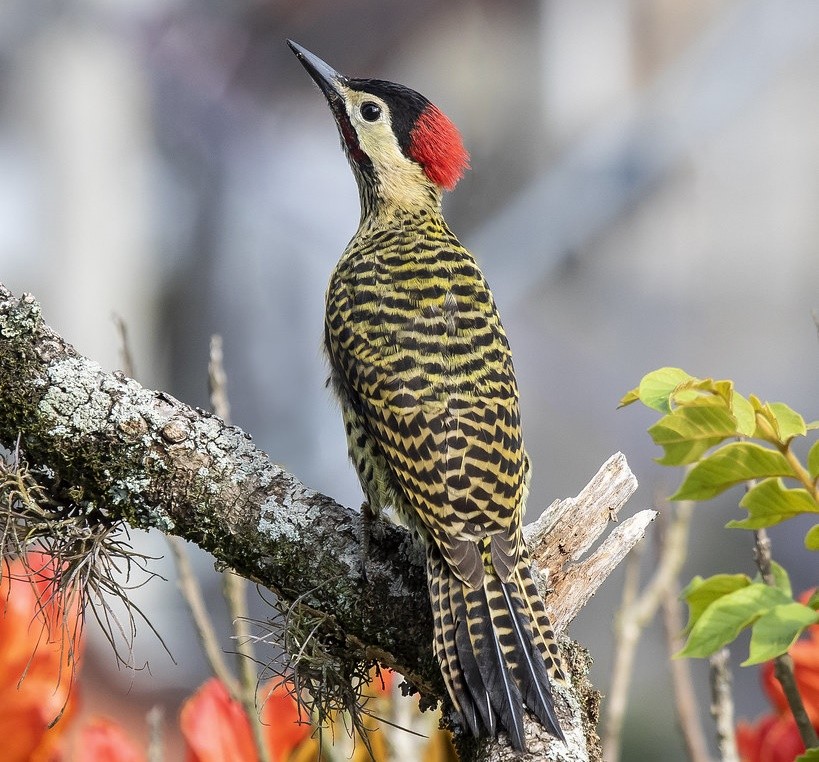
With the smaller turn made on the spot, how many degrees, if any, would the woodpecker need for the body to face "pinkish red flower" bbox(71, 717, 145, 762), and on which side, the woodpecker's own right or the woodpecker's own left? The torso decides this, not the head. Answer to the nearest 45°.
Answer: approximately 90° to the woodpecker's own left

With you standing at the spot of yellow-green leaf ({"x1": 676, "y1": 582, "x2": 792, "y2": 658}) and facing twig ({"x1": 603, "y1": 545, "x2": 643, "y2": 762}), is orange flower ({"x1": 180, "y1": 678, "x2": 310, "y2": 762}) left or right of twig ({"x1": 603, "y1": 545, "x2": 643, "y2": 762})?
left

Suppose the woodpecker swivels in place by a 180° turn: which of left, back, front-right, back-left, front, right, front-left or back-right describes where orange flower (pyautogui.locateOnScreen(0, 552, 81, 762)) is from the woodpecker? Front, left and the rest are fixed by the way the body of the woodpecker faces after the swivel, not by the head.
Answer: right

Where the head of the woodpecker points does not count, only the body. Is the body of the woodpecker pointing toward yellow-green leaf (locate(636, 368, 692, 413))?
no

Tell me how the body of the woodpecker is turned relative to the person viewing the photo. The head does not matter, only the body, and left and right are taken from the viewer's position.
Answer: facing away from the viewer and to the left of the viewer
